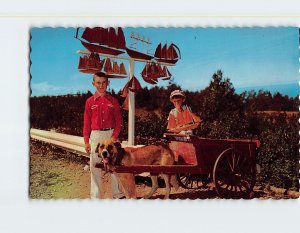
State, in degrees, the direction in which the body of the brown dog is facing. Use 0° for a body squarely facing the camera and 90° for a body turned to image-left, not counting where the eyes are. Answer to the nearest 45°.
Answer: approximately 90°

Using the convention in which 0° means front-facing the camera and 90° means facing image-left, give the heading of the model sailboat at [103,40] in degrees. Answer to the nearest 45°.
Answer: approximately 90°

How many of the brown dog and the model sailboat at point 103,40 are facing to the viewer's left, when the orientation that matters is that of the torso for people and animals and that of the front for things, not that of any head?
2

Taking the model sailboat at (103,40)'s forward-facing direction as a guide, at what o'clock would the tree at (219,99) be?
The tree is roughly at 6 o'clock from the model sailboat.
